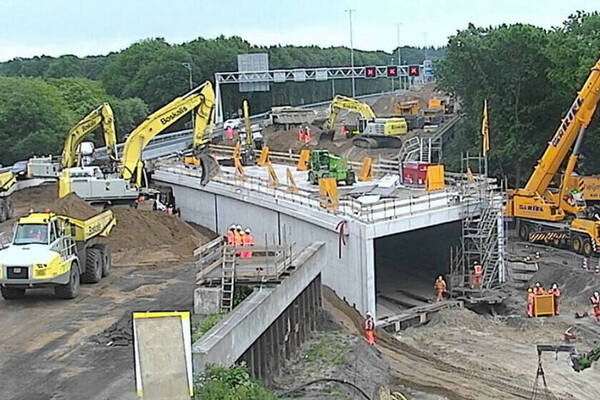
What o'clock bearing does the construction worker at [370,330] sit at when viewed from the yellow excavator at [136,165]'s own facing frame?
The construction worker is roughly at 2 o'clock from the yellow excavator.

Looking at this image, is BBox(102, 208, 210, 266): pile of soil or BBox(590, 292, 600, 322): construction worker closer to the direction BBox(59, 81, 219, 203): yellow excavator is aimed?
the construction worker

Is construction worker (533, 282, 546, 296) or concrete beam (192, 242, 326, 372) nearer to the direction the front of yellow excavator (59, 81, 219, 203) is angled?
the construction worker

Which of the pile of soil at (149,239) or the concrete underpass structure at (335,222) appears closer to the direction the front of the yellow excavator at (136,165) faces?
the concrete underpass structure

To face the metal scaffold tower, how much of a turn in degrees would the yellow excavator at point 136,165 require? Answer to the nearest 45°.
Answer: approximately 45° to its right

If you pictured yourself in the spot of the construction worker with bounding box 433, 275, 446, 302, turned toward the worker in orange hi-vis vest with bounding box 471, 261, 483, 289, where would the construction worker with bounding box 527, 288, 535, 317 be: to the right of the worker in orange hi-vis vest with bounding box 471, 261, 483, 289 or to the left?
right

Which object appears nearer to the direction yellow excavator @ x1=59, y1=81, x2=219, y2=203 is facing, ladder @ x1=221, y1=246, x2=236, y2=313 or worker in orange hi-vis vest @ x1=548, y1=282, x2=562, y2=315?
the worker in orange hi-vis vest

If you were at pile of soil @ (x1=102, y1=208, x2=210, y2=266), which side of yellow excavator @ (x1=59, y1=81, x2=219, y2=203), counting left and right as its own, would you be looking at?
right

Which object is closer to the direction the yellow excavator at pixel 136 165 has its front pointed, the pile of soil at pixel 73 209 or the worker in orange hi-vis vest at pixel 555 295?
the worker in orange hi-vis vest

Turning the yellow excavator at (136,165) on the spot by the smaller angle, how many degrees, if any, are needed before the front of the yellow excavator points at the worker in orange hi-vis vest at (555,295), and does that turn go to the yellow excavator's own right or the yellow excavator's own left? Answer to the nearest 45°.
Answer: approximately 45° to the yellow excavator's own right

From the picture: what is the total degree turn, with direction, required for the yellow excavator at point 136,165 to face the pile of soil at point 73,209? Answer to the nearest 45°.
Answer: approximately 90° to its right

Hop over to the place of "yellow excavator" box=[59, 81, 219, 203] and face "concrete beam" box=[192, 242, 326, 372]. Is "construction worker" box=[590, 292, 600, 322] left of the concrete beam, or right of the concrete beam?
left

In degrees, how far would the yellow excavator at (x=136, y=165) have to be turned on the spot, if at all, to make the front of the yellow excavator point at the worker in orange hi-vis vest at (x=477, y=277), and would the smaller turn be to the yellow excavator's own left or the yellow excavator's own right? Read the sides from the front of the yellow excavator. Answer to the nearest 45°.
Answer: approximately 45° to the yellow excavator's own right

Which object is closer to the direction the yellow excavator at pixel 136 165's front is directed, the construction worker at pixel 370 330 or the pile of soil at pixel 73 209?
the construction worker

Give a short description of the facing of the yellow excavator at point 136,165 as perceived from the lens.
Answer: facing to the right of the viewer

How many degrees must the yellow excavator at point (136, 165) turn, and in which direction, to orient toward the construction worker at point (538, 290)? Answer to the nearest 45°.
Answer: approximately 45° to its right

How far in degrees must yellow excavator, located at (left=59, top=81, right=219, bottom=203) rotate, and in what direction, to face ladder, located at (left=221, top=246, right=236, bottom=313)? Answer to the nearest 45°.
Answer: approximately 90° to its right
